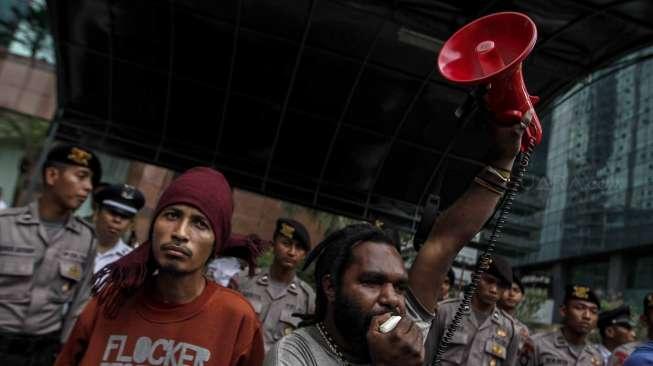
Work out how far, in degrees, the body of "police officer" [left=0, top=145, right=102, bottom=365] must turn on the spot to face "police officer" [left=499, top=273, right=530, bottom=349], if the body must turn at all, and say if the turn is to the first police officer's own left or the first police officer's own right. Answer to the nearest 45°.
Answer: approximately 45° to the first police officer's own left

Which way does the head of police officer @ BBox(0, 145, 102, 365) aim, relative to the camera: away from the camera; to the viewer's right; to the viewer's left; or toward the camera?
to the viewer's right

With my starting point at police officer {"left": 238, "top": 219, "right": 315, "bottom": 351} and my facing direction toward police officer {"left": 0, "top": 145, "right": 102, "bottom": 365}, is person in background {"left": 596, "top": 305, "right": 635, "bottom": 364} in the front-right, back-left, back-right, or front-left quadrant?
back-left

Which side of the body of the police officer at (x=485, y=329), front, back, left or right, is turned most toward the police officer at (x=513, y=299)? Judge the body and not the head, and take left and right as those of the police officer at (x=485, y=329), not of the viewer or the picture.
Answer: back

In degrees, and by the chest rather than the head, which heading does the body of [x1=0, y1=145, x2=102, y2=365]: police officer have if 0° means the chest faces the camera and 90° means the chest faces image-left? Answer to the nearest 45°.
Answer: approximately 315°

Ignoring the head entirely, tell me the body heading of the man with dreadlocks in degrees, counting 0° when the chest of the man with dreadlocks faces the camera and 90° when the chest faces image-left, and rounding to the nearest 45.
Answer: approximately 315°

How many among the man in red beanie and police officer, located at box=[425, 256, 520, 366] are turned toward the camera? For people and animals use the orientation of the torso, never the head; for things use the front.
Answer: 2

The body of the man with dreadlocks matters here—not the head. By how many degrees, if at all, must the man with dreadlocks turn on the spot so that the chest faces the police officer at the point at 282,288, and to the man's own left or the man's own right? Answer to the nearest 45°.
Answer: approximately 135° to the man's own left

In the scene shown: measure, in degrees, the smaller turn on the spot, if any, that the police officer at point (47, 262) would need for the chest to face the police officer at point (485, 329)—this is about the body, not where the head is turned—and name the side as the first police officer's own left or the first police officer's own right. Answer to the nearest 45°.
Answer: approximately 45° to the first police officer's own left

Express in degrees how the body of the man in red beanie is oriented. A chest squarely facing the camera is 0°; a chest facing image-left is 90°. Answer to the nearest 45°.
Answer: approximately 0°

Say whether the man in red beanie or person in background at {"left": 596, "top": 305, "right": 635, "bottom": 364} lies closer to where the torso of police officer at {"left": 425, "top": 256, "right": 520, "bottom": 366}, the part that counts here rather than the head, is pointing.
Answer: the man in red beanie
